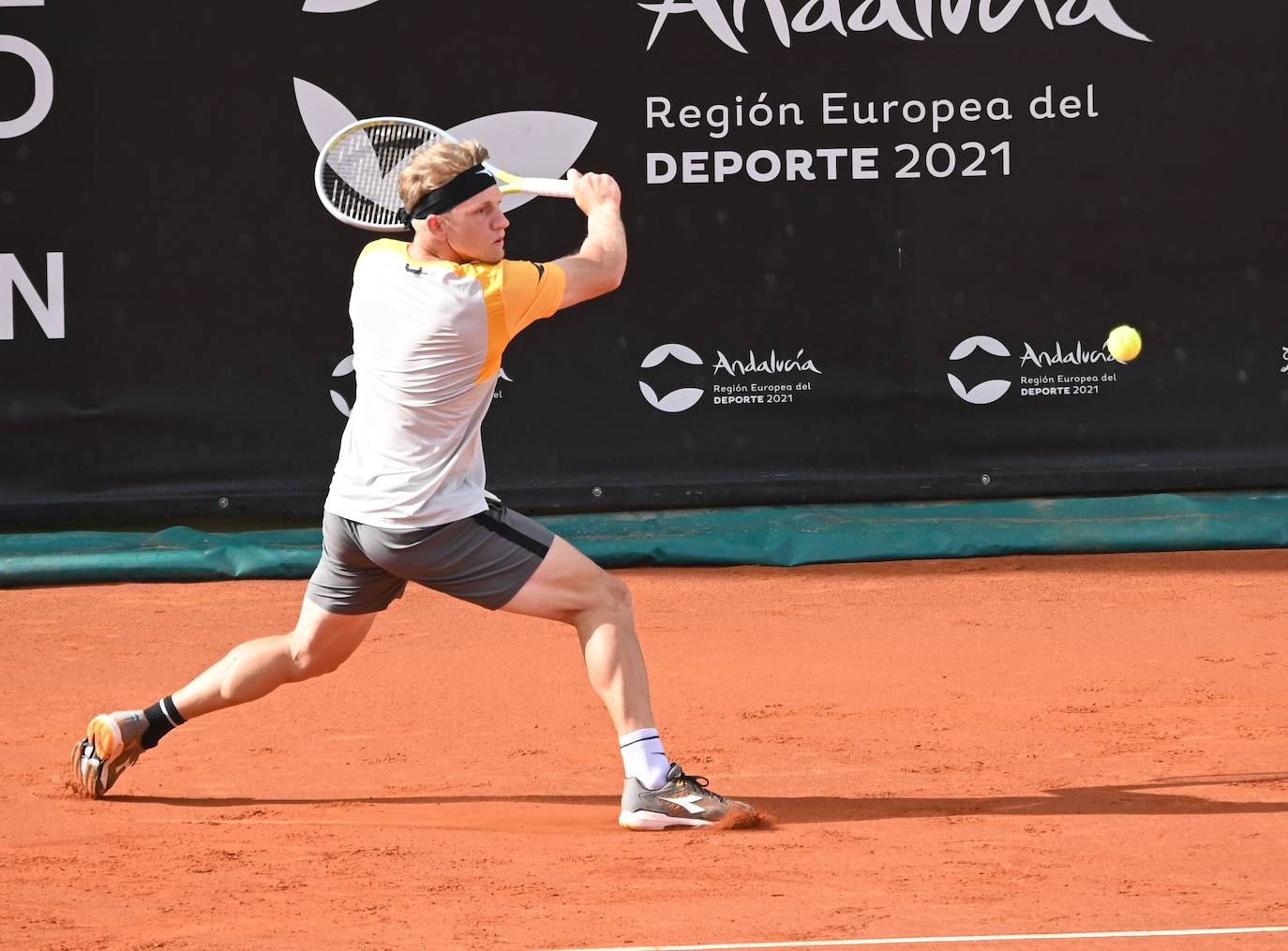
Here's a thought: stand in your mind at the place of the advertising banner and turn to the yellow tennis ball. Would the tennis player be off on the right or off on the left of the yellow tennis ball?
right

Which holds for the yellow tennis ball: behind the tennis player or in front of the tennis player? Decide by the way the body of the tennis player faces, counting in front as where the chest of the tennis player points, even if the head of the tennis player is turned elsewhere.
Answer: in front

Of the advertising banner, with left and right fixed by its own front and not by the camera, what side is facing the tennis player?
front

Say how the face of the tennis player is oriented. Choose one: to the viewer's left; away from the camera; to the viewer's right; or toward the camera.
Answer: to the viewer's right

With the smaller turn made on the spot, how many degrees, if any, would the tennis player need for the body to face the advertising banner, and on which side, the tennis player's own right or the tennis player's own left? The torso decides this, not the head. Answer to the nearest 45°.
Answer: approximately 45° to the tennis player's own left

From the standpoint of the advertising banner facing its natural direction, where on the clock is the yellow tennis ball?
The yellow tennis ball is roughly at 11 o'clock from the advertising banner.

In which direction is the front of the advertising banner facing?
toward the camera

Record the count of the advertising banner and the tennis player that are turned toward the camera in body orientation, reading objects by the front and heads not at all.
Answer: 1
